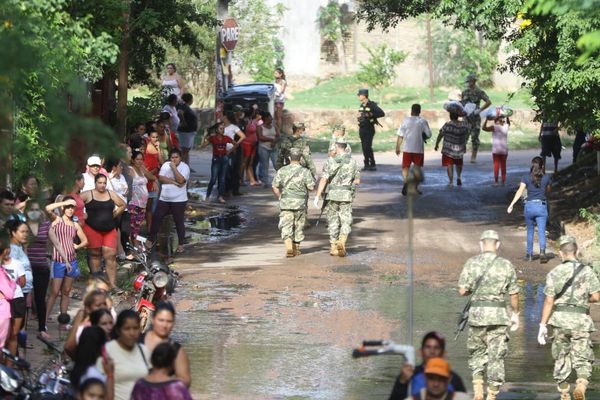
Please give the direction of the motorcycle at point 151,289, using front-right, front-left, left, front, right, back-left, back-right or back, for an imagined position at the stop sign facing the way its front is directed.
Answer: front-right

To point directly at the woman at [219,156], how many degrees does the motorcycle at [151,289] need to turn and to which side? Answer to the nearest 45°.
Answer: approximately 180°

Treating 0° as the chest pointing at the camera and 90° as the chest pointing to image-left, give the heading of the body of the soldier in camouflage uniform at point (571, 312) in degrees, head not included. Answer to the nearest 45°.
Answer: approximately 180°

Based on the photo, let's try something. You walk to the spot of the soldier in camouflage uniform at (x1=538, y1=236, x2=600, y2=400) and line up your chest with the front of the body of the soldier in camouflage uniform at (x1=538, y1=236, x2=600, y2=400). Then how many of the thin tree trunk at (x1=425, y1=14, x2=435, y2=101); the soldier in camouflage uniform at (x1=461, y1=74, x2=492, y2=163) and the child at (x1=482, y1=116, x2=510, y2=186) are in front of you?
3

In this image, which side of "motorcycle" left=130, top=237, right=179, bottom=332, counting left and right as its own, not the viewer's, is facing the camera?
front

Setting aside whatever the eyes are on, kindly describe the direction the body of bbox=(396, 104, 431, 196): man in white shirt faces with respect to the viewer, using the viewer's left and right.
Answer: facing away from the viewer

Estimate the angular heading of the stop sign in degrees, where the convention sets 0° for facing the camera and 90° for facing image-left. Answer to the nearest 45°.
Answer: approximately 315°

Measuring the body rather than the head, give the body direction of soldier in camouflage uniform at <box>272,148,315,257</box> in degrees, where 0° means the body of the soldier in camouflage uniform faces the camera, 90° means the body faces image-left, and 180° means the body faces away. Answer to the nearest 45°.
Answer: approximately 180°

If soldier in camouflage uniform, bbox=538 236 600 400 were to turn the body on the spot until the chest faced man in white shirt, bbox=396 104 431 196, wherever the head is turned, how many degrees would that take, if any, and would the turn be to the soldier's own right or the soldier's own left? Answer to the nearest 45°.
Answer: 0° — they already face them

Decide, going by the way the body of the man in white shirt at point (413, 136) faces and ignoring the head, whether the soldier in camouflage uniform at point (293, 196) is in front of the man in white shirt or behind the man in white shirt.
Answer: behind

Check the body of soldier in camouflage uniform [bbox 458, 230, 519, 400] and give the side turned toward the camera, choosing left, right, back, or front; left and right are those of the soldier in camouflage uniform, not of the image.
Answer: back

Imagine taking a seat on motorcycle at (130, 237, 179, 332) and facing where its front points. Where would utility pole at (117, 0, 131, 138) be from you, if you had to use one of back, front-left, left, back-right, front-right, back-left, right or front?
back

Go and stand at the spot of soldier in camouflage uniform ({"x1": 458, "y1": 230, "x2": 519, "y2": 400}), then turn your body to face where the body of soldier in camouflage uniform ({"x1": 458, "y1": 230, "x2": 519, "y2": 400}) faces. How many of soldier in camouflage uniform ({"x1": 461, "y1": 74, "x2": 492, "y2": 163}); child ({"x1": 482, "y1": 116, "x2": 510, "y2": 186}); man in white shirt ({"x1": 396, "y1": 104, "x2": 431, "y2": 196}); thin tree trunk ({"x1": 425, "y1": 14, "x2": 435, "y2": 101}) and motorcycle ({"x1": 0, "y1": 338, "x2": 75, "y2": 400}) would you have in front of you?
4
